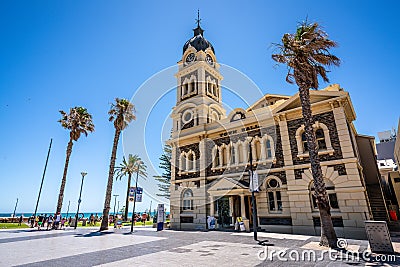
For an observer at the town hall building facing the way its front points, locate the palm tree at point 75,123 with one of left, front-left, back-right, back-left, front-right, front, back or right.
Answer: front-right

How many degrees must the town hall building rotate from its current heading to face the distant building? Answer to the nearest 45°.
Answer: approximately 180°

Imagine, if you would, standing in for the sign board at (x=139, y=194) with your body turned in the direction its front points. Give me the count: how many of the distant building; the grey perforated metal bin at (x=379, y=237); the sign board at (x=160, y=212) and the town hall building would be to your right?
0

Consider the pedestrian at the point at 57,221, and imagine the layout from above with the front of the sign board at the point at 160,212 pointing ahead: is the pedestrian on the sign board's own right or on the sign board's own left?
on the sign board's own right

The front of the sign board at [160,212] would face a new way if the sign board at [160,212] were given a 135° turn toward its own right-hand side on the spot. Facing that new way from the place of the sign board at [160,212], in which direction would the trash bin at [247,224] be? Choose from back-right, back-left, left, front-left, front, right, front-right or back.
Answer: back

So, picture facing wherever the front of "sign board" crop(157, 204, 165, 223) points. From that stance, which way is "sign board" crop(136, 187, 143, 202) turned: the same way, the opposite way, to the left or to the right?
the same way

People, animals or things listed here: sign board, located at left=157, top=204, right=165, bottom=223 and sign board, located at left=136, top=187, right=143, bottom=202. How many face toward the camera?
2

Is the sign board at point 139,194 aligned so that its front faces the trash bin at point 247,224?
no

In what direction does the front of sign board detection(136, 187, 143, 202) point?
toward the camera

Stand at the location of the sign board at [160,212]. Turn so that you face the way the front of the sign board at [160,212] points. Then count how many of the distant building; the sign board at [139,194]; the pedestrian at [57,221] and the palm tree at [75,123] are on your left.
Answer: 1

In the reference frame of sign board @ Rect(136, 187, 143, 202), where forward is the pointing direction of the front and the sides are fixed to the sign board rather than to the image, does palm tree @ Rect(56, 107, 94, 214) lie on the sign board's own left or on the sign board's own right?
on the sign board's own right

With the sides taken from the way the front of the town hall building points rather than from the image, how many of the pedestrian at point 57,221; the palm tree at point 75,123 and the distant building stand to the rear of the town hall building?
1

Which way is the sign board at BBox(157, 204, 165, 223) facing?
toward the camera

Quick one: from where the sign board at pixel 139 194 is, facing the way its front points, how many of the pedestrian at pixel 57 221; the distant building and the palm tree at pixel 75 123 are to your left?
1

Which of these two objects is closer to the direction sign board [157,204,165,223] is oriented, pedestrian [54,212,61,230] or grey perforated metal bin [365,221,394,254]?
the grey perforated metal bin

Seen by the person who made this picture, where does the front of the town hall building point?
facing the viewer and to the left of the viewer
